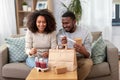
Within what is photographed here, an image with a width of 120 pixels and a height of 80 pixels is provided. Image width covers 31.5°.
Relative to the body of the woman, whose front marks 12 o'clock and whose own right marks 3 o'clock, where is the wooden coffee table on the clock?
The wooden coffee table is roughly at 12 o'clock from the woman.

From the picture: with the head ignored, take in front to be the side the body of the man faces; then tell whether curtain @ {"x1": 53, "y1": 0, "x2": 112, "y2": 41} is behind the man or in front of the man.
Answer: behind

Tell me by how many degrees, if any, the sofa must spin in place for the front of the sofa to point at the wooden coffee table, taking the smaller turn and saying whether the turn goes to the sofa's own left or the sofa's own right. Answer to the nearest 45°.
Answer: approximately 45° to the sofa's own right

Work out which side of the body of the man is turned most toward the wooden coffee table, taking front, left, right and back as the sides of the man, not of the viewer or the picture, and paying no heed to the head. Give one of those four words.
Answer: front

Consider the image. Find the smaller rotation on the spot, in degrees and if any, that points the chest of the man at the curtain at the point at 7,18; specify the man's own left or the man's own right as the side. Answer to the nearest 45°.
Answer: approximately 90° to the man's own right

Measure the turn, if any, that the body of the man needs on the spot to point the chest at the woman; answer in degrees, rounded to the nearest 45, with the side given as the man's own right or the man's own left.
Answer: approximately 45° to the man's own right

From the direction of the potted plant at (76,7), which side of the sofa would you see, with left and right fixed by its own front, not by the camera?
back

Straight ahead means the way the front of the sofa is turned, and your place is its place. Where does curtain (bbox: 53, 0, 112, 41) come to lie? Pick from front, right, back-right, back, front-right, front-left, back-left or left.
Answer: back

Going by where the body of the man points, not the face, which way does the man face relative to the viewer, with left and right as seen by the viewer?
facing the viewer and to the left of the viewer

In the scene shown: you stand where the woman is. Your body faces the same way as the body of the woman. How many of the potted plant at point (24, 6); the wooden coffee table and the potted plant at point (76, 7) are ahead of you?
1
